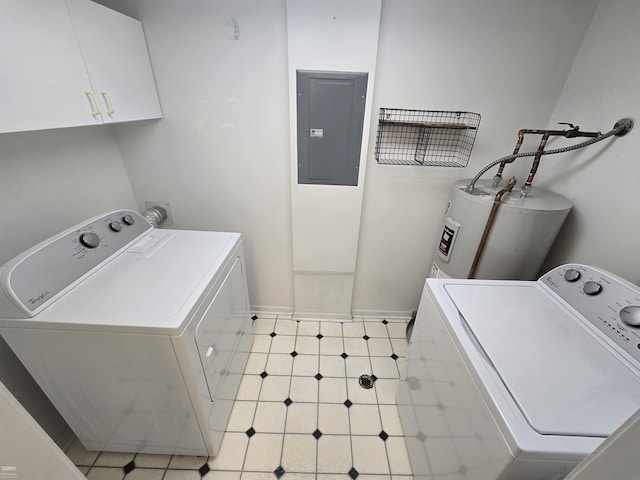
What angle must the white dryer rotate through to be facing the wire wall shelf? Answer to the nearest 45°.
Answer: approximately 45° to its left

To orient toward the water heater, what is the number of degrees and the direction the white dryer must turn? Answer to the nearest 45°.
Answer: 0° — it already faces it

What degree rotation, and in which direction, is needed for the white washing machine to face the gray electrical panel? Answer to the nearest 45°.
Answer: approximately 45° to its right

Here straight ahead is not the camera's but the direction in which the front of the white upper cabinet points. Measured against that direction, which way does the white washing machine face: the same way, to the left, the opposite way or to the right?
the opposite way

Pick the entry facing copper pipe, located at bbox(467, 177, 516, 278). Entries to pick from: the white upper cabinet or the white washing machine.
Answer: the white upper cabinet

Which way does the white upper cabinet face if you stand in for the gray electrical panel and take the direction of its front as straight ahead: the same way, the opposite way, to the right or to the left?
to the left

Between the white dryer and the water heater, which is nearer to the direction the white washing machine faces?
the white dryer

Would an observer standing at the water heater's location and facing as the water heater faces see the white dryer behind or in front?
in front

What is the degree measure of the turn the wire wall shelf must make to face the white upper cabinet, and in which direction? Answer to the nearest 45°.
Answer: approximately 45° to its right

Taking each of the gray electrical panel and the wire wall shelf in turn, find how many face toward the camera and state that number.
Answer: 2

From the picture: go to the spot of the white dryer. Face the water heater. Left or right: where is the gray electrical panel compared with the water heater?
left

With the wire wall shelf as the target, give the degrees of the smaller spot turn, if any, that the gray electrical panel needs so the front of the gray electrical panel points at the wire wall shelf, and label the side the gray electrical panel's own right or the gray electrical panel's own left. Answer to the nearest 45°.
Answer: approximately 90° to the gray electrical panel's own left

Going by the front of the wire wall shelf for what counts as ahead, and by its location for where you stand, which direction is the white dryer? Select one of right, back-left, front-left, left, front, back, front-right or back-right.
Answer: front-right

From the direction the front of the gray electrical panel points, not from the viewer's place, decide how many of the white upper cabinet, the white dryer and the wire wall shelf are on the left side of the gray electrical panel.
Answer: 1

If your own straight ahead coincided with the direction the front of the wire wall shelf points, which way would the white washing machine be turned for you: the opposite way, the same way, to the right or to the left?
to the right
